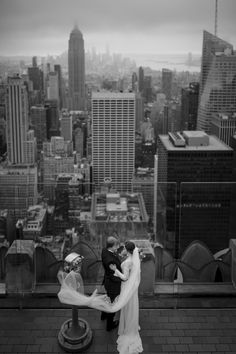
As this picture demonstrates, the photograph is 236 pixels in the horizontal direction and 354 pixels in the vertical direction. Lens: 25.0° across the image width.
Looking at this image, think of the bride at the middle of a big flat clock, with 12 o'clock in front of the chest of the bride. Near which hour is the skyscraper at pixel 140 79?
The skyscraper is roughly at 3 o'clock from the bride.

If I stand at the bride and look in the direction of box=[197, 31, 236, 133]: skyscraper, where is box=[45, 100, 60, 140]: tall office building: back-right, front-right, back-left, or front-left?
front-left

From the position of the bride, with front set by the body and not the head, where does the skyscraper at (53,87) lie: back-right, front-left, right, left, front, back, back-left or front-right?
right

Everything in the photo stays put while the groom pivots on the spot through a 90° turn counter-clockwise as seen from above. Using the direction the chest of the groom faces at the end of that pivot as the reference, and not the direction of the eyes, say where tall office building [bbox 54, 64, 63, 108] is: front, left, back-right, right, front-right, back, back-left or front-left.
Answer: front

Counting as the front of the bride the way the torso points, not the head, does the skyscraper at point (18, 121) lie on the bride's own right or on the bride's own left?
on the bride's own right

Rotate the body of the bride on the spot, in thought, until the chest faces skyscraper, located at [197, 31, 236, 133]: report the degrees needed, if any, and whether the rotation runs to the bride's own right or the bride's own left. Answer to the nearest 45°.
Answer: approximately 90° to the bride's own right

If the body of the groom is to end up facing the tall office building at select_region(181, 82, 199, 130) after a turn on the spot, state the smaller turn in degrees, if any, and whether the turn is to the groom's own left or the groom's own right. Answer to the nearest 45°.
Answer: approximately 90° to the groom's own left

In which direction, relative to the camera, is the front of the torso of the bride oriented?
to the viewer's left

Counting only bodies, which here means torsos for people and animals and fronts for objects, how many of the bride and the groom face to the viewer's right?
1

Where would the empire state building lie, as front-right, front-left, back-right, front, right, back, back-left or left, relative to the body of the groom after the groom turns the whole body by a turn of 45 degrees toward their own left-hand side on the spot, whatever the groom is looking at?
front-left

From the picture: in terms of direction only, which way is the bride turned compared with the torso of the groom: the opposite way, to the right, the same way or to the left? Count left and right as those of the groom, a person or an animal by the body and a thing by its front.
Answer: the opposite way

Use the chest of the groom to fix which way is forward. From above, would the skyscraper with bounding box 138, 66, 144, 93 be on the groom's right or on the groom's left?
on the groom's left

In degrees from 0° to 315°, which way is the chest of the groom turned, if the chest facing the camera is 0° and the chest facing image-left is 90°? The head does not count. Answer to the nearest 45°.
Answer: approximately 270°
